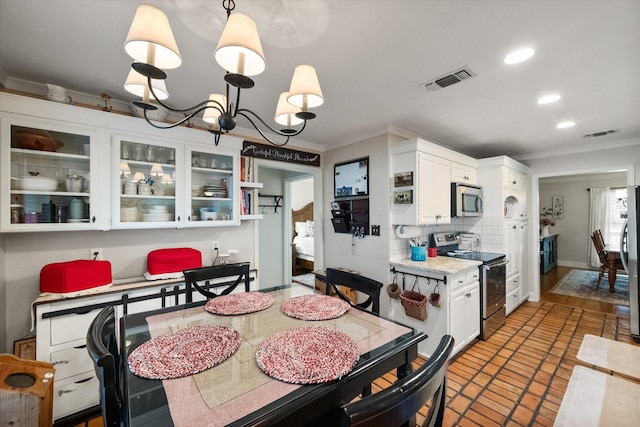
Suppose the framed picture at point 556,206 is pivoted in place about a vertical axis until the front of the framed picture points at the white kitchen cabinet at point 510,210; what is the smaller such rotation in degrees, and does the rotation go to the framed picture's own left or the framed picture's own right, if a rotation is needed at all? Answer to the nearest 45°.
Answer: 0° — it already faces it

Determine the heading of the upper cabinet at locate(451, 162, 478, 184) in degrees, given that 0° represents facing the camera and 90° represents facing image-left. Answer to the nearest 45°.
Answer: approximately 315°

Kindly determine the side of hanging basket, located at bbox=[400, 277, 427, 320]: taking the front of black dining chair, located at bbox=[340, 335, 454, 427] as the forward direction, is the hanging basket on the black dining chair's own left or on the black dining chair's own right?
on the black dining chair's own right

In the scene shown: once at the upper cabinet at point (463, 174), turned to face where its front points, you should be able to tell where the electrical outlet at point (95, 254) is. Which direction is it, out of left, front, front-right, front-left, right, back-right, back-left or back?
right

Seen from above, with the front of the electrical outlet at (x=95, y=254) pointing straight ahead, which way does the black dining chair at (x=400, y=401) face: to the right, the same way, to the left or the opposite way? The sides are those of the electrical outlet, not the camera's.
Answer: the opposite way

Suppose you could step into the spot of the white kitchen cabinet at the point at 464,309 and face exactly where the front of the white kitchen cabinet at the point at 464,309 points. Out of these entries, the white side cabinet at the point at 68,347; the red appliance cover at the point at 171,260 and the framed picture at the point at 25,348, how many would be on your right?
3

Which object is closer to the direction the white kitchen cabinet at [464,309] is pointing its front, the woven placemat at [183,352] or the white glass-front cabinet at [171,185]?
the woven placemat

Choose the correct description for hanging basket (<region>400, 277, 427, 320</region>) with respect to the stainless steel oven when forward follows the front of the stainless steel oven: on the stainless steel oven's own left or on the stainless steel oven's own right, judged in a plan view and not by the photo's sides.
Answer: on the stainless steel oven's own right

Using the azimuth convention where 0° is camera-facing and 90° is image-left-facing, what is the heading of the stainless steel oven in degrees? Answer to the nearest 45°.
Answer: approximately 315°

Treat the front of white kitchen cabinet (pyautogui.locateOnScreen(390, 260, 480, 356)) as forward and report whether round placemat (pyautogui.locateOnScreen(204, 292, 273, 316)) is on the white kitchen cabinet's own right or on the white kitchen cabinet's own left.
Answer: on the white kitchen cabinet's own right

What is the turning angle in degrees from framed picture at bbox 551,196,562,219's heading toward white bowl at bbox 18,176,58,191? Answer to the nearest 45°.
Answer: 0° — it already faces it

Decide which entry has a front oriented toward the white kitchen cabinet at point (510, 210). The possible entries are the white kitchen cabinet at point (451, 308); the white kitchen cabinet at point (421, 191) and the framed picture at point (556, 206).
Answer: the framed picture

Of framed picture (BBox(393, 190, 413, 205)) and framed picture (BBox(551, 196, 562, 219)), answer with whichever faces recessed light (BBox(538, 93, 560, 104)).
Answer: framed picture (BBox(551, 196, 562, 219))

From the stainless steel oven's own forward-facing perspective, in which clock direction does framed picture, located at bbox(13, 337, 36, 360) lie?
The framed picture is roughly at 3 o'clock from the stainless steel oven.
